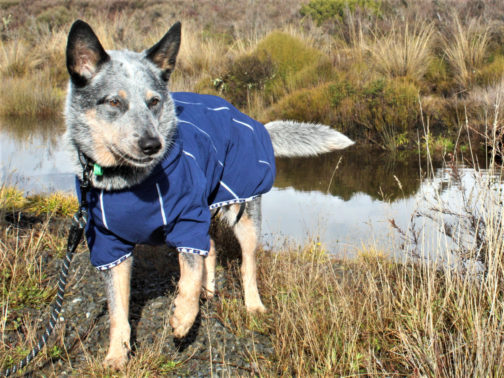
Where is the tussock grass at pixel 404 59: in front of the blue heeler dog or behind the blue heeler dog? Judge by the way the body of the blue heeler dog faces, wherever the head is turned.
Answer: behind

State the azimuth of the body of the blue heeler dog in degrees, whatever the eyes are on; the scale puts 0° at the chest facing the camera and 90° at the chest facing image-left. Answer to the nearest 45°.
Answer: approximately 45°

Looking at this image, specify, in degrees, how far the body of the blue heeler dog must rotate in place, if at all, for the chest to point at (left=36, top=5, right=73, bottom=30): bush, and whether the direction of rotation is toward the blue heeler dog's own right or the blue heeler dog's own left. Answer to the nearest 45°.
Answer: approximately 135° to the blue heeler dog's own right

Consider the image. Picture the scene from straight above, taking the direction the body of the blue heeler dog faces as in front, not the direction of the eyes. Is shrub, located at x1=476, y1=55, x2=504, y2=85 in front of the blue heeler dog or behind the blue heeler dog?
behind

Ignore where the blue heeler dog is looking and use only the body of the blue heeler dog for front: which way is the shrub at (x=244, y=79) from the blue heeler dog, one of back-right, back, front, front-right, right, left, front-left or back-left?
back-right
